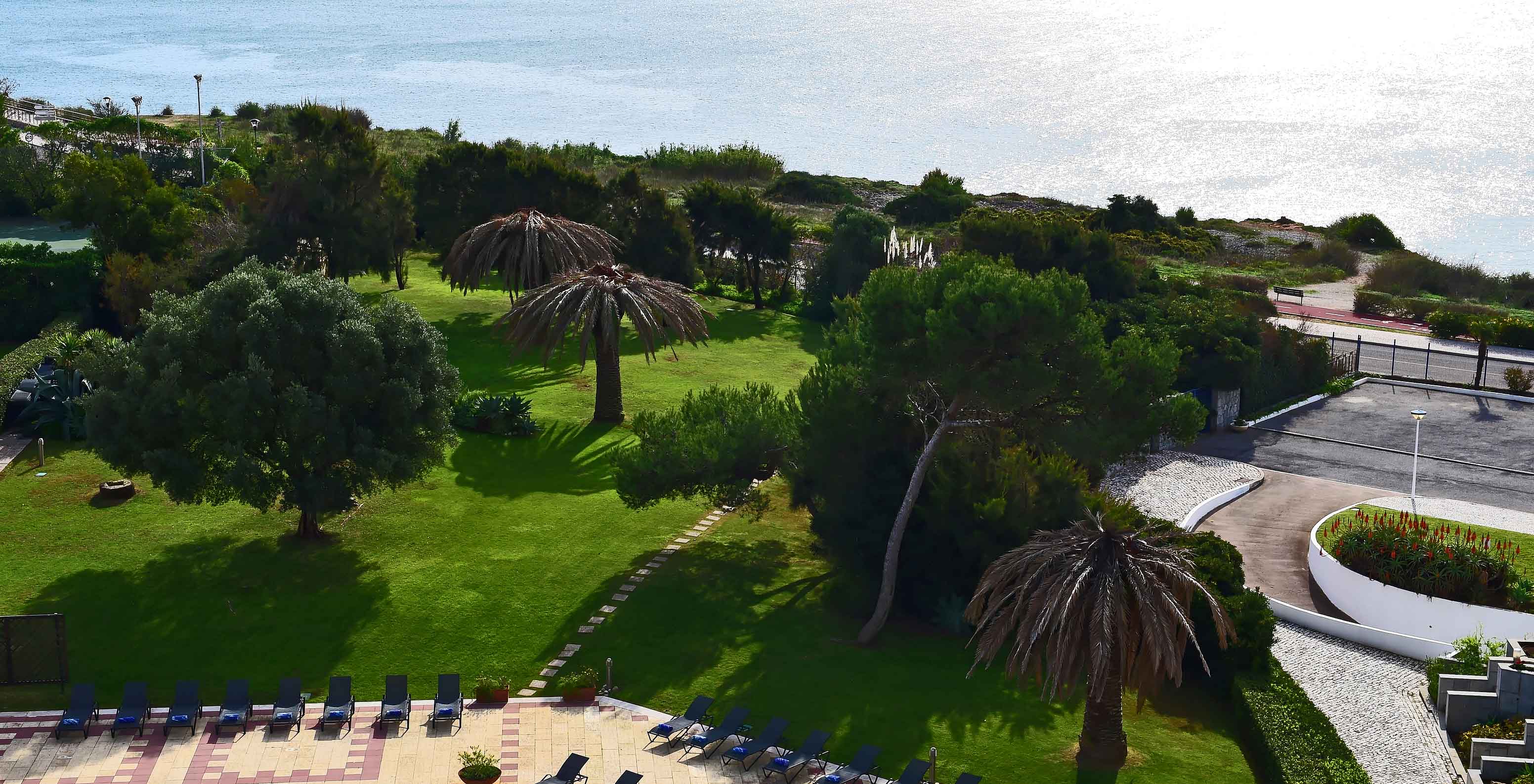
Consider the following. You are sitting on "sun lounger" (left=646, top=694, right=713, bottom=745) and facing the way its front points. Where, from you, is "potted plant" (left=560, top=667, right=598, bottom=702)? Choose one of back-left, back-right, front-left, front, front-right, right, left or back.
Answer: right

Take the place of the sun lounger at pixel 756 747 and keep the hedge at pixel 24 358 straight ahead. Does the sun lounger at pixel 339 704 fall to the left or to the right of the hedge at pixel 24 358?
left

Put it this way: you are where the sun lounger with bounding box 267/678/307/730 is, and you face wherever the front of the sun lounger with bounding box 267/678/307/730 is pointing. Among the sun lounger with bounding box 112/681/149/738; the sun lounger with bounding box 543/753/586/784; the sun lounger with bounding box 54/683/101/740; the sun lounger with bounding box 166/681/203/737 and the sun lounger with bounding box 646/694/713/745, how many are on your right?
3

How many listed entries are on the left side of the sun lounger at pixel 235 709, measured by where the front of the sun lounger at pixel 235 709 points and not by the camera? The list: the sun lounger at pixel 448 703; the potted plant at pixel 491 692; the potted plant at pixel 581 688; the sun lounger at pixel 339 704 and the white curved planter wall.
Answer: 5

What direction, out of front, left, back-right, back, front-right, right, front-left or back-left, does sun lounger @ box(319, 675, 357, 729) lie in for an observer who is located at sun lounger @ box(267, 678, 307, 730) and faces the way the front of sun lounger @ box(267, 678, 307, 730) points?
left

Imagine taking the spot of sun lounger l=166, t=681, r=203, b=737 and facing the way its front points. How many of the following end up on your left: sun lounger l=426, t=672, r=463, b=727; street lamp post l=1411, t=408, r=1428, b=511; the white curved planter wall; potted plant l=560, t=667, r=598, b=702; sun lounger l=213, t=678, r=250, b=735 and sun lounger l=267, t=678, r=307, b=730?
6

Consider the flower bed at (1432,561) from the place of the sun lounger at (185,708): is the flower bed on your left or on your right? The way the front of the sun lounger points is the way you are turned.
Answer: on your left

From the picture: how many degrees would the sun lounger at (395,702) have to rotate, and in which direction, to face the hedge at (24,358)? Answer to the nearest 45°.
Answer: approximately 135° to its right

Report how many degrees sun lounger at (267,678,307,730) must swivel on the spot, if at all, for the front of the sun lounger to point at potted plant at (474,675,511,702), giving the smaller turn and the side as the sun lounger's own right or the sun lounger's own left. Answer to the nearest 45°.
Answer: approximately 90° to the sun lounger's own left

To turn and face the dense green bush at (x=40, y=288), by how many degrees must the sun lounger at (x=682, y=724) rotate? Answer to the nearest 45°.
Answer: approximately 90° to its right

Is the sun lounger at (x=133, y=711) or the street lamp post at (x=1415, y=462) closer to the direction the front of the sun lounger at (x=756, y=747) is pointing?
the sun lounger

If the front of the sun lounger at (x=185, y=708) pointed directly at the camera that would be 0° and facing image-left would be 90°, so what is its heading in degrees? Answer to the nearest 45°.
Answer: approximately 0°

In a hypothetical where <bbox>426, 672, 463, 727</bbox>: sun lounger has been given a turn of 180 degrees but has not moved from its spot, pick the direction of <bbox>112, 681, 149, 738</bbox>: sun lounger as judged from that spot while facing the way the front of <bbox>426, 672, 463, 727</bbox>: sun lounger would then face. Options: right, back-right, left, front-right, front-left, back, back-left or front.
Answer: left

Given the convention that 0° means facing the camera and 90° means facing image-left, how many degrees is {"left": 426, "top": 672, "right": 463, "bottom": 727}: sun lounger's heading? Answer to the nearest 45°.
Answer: approximately 0°

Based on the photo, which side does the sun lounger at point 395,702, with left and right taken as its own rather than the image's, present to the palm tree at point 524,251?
back

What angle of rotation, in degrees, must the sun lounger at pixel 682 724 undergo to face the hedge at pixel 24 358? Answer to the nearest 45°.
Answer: approximately 90° to its right

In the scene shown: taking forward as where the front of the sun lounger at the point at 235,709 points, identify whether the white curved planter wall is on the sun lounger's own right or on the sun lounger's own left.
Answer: on the sun lounger's own left

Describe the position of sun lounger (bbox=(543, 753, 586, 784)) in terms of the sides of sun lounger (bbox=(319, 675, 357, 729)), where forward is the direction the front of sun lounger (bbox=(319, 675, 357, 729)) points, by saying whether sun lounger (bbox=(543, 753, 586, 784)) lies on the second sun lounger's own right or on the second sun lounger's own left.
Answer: on the second sun lounger's own left
